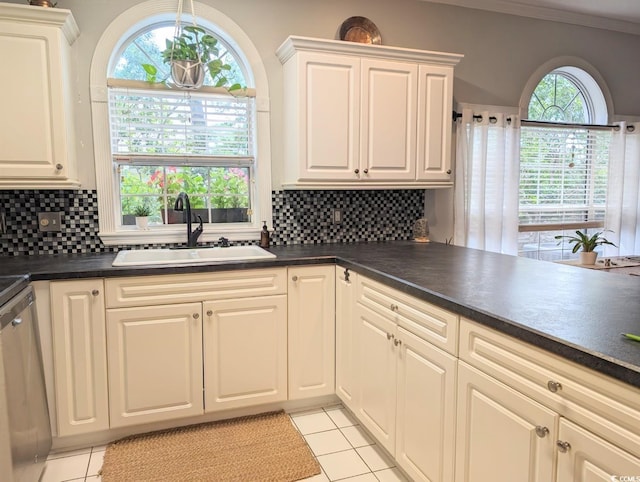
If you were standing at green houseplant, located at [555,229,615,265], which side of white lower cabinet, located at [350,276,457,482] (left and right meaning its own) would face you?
back

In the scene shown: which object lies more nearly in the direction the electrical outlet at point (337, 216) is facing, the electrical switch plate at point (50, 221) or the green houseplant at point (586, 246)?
the electrical switch plate

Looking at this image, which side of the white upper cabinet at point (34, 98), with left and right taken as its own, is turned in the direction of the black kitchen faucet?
left

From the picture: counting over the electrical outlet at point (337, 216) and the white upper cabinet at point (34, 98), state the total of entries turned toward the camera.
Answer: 2

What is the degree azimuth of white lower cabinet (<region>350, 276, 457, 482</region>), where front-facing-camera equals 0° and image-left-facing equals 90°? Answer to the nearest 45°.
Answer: approximately 45°

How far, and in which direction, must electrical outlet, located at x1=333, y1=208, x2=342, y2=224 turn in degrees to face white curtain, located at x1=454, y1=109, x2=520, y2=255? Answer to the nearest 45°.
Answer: approximately 90° to its left

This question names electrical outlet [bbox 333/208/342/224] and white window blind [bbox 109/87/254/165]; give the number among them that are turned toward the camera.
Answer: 2

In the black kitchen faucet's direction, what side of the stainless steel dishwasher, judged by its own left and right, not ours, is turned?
left

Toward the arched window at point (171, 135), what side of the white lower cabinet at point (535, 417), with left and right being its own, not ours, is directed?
right

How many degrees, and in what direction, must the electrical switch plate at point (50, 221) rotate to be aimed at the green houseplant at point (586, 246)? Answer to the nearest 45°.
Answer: approximately 90° to its left
